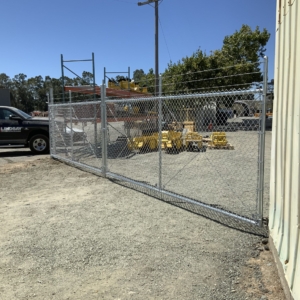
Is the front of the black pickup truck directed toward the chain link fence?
no

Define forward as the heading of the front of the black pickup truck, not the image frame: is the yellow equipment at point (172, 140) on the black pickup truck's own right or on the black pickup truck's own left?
on the black pickup truck's own right
